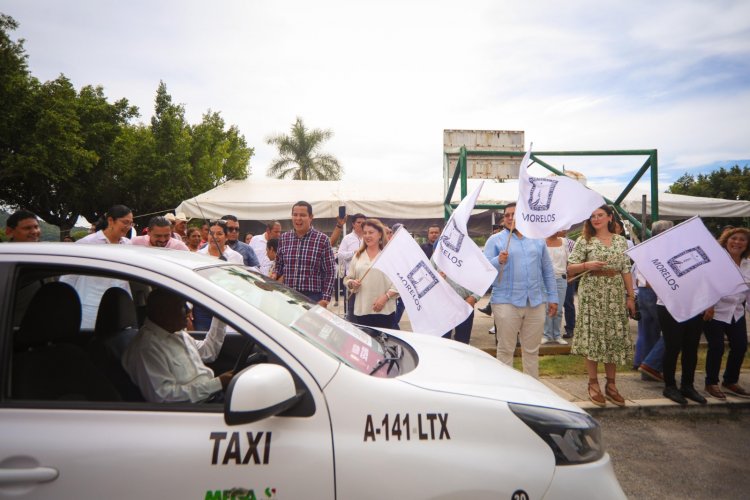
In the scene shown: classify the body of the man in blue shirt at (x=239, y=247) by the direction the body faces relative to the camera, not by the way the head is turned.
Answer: toward the camera

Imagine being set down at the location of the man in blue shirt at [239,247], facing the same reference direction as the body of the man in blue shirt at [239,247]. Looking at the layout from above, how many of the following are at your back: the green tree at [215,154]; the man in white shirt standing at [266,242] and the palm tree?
3

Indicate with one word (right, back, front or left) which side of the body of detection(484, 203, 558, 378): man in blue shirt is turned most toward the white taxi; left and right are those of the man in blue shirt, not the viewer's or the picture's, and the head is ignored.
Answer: front

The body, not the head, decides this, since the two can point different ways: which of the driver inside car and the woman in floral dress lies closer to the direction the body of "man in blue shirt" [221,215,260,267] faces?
the driver inside car

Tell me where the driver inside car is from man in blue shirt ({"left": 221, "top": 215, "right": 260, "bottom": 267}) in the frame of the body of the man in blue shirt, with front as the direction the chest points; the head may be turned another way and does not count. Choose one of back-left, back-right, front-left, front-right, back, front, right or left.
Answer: front

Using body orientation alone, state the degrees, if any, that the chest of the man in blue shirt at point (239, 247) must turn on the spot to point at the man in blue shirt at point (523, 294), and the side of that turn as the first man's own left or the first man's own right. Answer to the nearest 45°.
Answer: approximately 45° to the first man's own left

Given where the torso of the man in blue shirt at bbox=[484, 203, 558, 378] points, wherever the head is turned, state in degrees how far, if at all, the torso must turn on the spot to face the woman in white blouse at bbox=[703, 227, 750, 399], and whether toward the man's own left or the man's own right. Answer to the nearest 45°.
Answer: approximately 135° to the man's own left

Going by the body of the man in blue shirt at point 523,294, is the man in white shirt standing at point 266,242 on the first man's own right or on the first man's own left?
on the first man's own right

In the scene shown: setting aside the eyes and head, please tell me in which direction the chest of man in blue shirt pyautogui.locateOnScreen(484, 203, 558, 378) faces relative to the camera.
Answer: toward the camera

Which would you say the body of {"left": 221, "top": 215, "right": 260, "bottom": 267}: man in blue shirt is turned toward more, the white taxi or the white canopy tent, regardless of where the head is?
the white taxi

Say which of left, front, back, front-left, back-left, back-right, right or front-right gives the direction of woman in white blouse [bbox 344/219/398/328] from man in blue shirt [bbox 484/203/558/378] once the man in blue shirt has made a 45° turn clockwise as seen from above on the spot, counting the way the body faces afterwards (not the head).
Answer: front-right

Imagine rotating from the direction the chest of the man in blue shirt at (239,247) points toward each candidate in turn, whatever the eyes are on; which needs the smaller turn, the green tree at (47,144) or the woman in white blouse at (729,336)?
the woman in white blouse

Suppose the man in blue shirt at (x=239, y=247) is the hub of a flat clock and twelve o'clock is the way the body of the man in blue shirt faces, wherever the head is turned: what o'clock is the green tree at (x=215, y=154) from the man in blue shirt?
The green tree is roughly at 6 o'clock from the man in blue shirt.

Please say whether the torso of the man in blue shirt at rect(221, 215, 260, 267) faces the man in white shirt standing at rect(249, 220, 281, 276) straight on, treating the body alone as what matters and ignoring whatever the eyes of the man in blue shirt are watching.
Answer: no

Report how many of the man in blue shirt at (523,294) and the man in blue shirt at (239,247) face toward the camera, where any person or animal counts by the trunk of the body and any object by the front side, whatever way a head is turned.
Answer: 2
